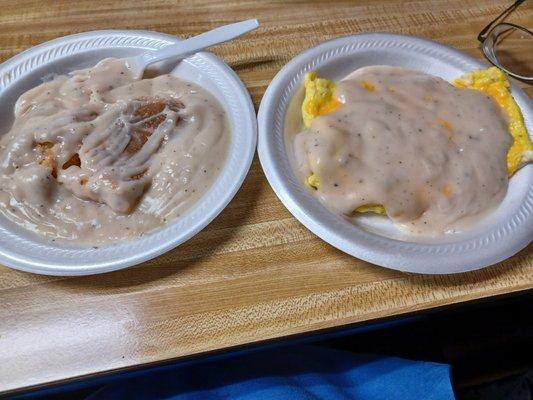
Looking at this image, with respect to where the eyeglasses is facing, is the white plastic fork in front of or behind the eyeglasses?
in front

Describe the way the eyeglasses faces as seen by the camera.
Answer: facing the viewer and to the left of the viewer
